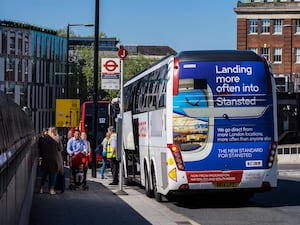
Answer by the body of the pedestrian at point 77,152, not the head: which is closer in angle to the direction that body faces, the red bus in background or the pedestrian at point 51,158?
the pedestrian

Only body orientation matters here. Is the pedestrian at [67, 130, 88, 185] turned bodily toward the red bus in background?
no

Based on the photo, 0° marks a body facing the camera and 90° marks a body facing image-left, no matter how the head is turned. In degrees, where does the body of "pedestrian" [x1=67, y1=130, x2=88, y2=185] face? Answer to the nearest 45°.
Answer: approximately 0°

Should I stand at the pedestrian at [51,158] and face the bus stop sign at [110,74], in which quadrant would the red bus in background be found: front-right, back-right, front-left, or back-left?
front-left
